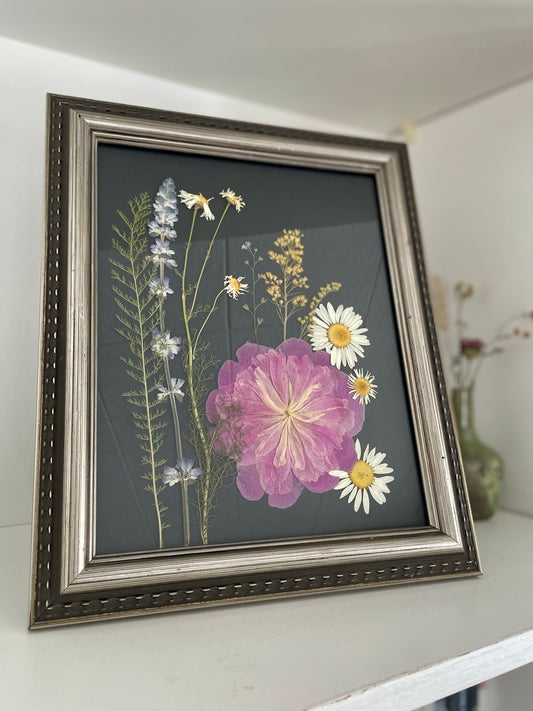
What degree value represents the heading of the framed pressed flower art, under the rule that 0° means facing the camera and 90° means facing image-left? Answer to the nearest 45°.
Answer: approximately 315°

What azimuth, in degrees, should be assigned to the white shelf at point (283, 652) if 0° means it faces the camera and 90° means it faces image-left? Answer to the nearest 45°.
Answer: approximately 315°

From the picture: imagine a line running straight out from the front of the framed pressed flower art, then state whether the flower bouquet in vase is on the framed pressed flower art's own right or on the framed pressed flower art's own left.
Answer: on the framed pressed flower art's own left
